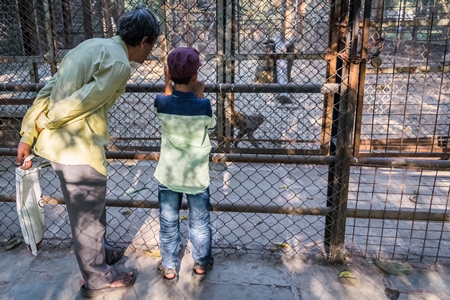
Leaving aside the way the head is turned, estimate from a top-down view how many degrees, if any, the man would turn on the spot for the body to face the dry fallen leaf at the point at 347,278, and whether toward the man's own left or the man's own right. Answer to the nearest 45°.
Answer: approximately 45° to the man's own right

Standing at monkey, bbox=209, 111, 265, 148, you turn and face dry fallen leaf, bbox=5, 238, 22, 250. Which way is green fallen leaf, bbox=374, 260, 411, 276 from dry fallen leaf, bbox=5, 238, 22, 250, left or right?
left

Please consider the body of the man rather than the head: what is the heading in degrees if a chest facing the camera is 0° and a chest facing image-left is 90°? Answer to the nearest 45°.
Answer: approximately 225°

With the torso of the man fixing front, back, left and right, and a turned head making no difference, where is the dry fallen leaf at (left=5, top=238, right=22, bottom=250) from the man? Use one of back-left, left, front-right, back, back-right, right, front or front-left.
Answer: left

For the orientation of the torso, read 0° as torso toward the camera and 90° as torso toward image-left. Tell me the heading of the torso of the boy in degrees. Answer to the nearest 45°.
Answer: approximately 180°

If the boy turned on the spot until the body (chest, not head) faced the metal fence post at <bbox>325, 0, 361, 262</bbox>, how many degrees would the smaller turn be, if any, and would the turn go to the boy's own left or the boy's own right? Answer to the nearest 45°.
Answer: approximately 90° to the boy's own right

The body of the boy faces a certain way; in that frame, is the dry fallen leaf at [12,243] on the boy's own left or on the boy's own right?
on the boy's own left

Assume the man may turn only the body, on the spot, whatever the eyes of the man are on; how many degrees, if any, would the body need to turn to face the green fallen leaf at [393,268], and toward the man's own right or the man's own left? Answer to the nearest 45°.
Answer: approximately 45° to the man's own right

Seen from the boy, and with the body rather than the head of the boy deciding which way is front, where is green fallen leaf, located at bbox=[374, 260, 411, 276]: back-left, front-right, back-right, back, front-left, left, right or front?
right

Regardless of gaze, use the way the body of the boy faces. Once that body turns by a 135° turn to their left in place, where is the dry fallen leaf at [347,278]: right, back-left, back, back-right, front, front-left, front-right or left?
back-left
